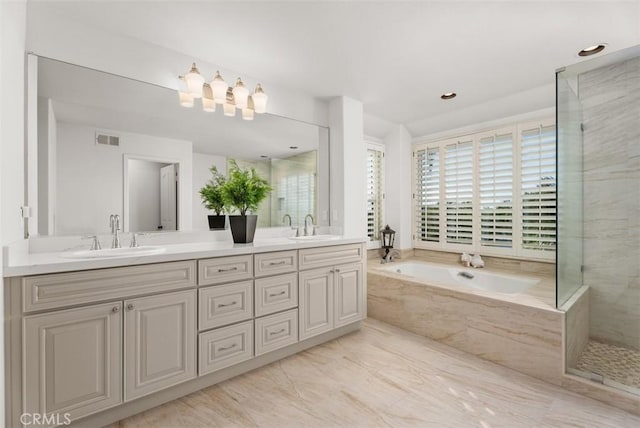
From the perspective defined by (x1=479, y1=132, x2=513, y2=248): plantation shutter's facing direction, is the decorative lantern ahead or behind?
ahead

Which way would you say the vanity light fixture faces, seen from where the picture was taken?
facing the viewer and to the right of the viewer

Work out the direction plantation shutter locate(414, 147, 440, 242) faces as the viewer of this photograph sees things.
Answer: facing the viewer and to the left of the viewer

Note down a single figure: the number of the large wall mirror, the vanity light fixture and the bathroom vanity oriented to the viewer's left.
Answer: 0

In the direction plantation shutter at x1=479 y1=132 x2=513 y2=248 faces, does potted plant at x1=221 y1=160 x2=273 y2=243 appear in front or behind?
in front

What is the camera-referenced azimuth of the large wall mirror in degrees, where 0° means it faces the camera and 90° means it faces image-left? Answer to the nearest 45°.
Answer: approximately 315°

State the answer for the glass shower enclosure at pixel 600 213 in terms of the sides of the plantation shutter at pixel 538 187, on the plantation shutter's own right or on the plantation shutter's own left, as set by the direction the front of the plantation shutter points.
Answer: on the plantation shutter's own left
